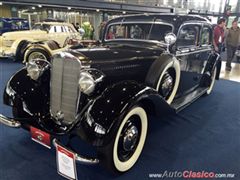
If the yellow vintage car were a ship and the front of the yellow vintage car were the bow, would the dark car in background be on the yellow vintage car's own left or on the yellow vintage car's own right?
on the yellow vintage car's own right

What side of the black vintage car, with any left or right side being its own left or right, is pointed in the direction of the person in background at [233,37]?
back

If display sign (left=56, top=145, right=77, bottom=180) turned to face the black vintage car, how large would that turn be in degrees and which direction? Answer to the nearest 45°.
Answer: approximately 180°

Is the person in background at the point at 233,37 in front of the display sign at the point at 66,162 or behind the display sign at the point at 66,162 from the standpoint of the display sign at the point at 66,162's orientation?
behind

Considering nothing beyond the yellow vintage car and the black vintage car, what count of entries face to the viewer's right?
0

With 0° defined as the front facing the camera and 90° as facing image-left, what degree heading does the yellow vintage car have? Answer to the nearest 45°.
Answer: approximately 45°

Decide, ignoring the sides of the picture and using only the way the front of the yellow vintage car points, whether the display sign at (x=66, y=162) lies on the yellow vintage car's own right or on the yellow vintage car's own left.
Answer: on the yellow vintage car's own left

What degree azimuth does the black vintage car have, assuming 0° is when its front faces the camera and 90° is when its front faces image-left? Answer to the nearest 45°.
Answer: approximately 45°

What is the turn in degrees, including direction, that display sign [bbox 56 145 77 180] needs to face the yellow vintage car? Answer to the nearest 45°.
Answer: approximately 135° to its right

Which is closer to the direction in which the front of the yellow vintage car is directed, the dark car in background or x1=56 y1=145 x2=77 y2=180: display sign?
the display sign
